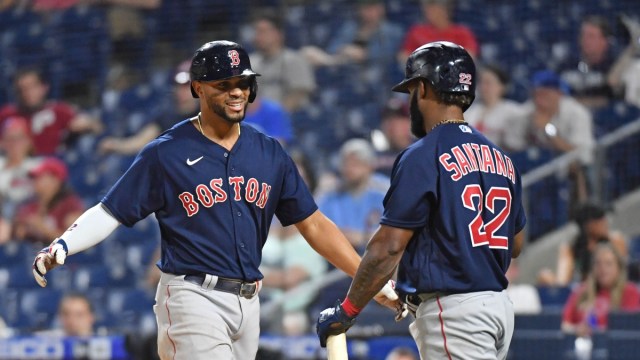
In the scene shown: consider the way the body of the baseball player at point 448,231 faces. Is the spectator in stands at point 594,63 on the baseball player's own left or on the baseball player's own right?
on the baseball player's own right

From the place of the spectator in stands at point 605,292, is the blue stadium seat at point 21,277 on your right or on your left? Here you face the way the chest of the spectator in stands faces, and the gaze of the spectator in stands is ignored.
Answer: on your right

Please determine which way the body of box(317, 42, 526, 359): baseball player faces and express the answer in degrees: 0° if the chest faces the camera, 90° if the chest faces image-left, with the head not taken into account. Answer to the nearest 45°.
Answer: approximately 135°

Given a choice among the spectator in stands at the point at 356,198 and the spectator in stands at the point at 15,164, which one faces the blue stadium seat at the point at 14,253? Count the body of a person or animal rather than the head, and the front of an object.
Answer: the spectator in stands at the point at 15,164

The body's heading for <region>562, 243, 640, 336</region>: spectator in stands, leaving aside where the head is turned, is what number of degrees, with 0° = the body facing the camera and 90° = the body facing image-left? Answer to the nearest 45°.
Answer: approximately 0°

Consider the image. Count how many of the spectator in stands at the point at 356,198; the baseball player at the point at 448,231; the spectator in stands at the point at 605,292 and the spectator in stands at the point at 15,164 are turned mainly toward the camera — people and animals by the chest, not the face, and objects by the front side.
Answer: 3
